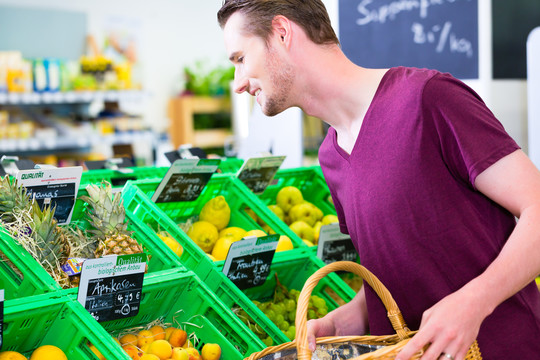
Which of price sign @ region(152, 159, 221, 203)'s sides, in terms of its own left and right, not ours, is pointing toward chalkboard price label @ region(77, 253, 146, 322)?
front

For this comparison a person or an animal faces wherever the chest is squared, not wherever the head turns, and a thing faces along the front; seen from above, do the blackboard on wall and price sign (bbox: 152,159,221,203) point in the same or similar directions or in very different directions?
same or similar directions

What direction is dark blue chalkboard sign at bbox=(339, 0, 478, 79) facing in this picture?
toward the camera

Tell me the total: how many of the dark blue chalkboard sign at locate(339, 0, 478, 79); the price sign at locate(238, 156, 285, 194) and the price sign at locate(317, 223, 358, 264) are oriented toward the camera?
3

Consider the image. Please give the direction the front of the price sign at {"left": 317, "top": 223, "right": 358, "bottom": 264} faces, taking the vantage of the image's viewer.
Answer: facing the viewer

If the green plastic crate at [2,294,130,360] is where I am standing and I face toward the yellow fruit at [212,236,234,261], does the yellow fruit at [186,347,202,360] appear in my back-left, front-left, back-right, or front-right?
front-right

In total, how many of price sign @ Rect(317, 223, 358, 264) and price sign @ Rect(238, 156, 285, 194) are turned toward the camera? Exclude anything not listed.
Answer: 2

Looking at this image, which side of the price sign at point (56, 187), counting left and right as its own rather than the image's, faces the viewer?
front

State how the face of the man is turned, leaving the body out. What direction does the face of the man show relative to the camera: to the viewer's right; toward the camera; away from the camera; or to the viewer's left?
to the viewer's left

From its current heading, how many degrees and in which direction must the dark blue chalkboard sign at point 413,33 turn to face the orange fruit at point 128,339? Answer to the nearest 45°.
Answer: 0° — it already faces it
